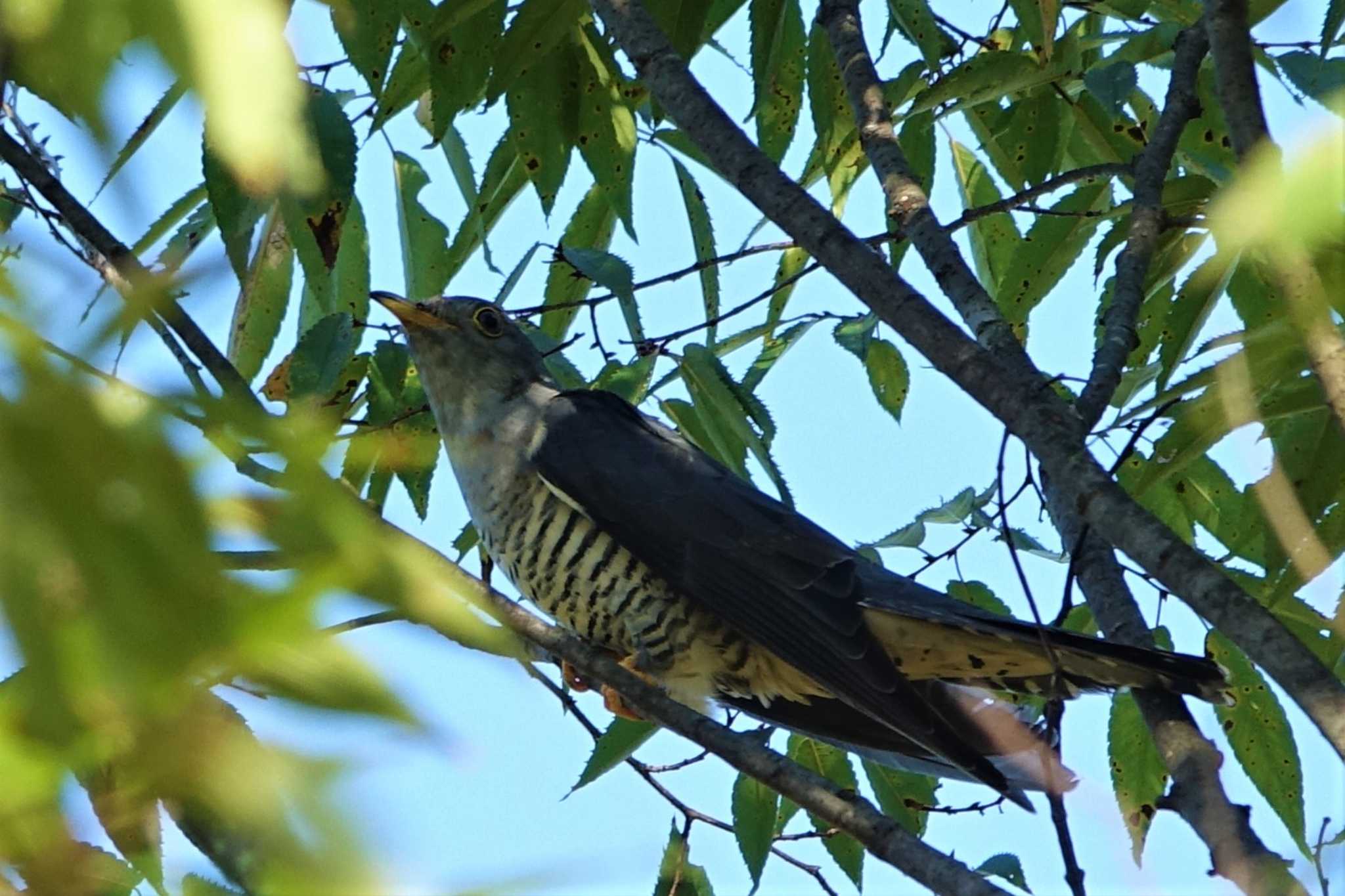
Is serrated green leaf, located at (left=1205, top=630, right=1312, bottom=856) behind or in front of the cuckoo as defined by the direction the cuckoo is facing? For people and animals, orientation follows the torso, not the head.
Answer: behind

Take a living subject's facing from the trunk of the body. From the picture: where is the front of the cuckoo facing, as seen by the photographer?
facing to the left of the viewer

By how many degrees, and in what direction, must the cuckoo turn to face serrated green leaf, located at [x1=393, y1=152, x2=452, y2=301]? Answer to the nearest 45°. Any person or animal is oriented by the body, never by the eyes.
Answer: approximately 45° to its left

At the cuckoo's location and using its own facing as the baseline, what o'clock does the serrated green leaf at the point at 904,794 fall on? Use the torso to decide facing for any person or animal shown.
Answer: The serrated green leaf is roughly at 6 o'clock from the cuckoo.

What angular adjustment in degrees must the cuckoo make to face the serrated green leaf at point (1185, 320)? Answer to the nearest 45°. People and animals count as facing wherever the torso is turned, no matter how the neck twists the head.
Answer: approximately 135° to its left
